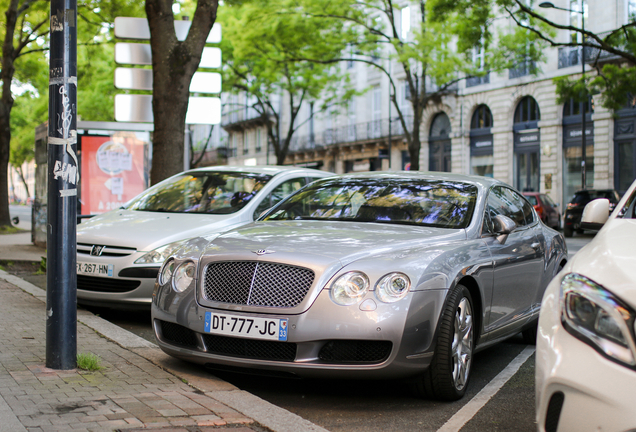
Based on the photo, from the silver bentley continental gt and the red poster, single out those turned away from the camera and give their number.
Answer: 0

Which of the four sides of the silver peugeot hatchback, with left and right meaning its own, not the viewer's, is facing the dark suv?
back

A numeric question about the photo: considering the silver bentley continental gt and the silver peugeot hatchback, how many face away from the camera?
0

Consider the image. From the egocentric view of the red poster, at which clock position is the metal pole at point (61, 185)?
The metal pole is roughly at 12 o'clock from the red poster.

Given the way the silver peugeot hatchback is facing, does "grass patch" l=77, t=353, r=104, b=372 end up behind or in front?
in front

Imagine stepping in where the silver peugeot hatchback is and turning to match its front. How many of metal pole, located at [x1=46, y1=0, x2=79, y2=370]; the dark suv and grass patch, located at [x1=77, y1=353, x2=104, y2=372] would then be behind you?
1

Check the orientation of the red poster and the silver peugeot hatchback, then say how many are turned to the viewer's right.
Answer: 0

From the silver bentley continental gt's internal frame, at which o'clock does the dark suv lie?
The dark suv is roughly at 5 o'clock from the silver bentley continental gt.

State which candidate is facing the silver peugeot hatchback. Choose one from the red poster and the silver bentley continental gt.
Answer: the red poster

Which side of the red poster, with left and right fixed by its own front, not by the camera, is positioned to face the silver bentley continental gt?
front

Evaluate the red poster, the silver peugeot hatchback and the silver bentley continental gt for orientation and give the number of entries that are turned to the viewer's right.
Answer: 0

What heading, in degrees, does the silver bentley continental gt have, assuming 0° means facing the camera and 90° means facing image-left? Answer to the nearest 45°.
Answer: approximately 45°
